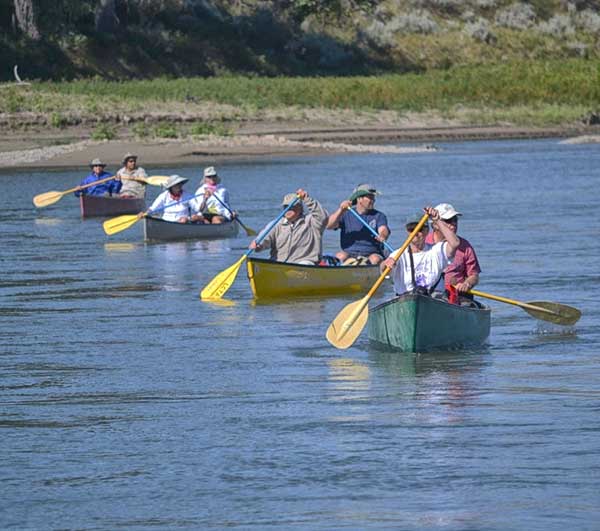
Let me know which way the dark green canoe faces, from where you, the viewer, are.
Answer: facing the viewer and to the left of the viewer

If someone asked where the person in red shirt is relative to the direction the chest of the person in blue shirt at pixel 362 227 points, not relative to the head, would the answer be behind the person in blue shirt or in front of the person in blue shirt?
in front

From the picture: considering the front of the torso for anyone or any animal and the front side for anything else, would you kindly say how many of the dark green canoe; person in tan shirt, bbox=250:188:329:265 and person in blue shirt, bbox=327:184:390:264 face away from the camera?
0

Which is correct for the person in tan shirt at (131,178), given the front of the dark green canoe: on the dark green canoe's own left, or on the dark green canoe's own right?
on the dark green canoe's own right

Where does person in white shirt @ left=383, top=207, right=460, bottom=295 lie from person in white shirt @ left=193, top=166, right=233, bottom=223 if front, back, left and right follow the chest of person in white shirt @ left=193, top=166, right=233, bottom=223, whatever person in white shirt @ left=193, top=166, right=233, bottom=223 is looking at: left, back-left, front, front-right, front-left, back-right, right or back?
front-left

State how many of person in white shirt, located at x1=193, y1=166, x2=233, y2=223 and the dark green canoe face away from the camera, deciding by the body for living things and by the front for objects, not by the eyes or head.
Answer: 0

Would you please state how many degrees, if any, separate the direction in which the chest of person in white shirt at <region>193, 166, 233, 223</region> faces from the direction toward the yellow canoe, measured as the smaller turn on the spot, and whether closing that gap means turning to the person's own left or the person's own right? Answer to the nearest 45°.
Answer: approximately 45° to the person's own left

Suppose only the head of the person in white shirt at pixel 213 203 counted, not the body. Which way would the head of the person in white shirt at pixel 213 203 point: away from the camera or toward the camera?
toward the camera

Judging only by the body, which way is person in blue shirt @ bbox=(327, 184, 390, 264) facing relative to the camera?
toward the camera

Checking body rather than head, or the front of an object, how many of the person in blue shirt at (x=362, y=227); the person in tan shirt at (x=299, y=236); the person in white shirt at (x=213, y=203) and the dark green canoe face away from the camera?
0

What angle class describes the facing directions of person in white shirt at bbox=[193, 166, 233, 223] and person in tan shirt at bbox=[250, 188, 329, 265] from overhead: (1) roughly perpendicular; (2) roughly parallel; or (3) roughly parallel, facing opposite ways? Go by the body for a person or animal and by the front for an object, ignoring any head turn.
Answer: roughly parallel

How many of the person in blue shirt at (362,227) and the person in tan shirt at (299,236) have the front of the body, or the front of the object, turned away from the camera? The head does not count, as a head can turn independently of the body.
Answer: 0

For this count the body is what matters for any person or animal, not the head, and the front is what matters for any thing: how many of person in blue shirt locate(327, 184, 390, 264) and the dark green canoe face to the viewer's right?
0

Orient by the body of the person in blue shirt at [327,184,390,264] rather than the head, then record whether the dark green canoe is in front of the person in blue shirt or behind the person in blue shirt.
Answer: in front
